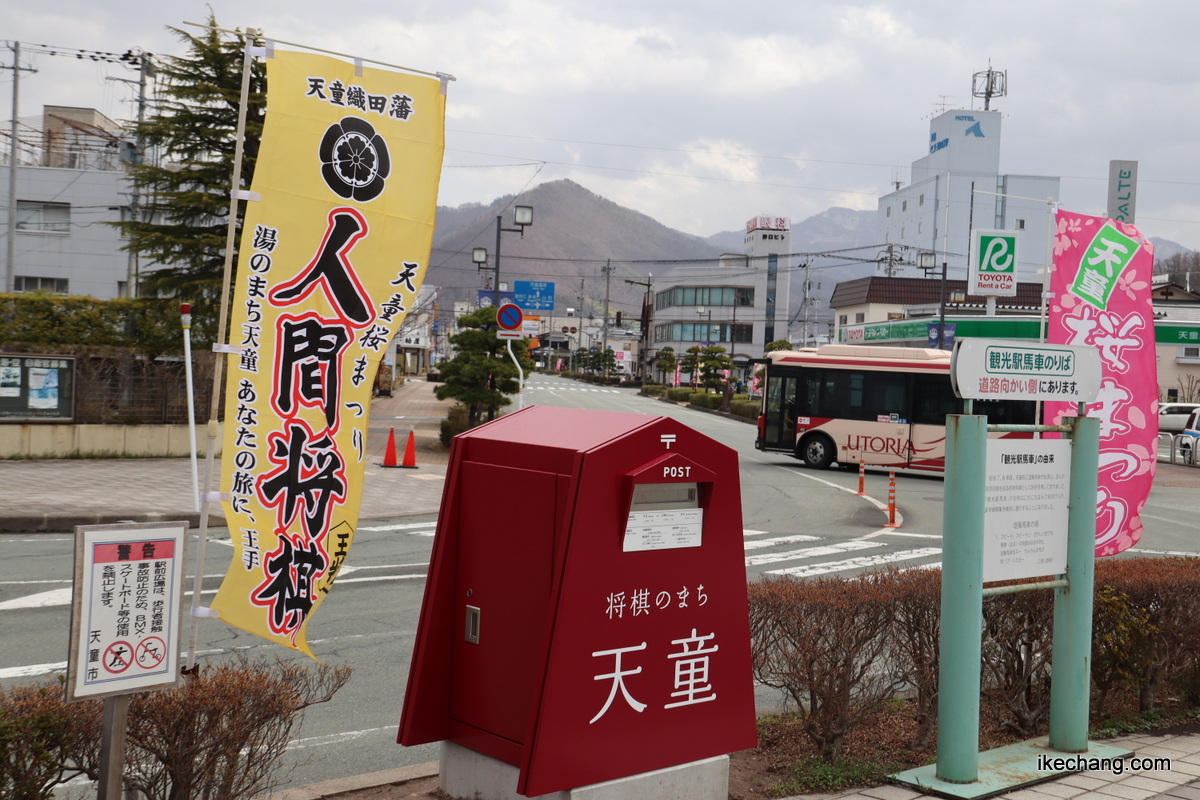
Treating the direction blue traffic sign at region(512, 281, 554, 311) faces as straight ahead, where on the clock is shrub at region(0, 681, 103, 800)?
The shrub is roughly at 12 o'clock from the blue traffic sign.

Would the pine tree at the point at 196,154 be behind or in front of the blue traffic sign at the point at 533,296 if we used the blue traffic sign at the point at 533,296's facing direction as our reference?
in front

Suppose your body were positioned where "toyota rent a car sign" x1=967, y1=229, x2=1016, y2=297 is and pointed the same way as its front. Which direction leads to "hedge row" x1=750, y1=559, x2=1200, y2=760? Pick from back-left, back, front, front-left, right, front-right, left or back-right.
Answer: front

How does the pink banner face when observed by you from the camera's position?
facing the viewer

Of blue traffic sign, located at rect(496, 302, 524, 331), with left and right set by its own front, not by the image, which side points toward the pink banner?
front

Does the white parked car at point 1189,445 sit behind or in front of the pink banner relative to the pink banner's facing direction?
behind

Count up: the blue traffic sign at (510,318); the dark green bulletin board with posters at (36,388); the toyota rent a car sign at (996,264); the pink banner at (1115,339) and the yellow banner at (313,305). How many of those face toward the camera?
5

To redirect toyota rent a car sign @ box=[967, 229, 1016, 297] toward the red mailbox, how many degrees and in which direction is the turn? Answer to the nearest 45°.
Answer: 0° — it already faces it

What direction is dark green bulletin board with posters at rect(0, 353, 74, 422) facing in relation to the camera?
toward the camera

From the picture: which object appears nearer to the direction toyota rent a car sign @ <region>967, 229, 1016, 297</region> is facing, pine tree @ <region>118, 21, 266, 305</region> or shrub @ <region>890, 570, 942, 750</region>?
the shrub

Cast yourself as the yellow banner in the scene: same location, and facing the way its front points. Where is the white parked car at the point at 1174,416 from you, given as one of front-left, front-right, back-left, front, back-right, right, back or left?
back-left

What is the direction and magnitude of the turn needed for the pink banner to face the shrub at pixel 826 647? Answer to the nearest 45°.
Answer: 0° — it already faces it

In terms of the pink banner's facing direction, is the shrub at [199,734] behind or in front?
in front

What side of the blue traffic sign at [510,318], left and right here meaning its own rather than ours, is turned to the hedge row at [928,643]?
front

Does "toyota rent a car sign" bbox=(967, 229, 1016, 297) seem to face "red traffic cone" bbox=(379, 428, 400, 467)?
no
